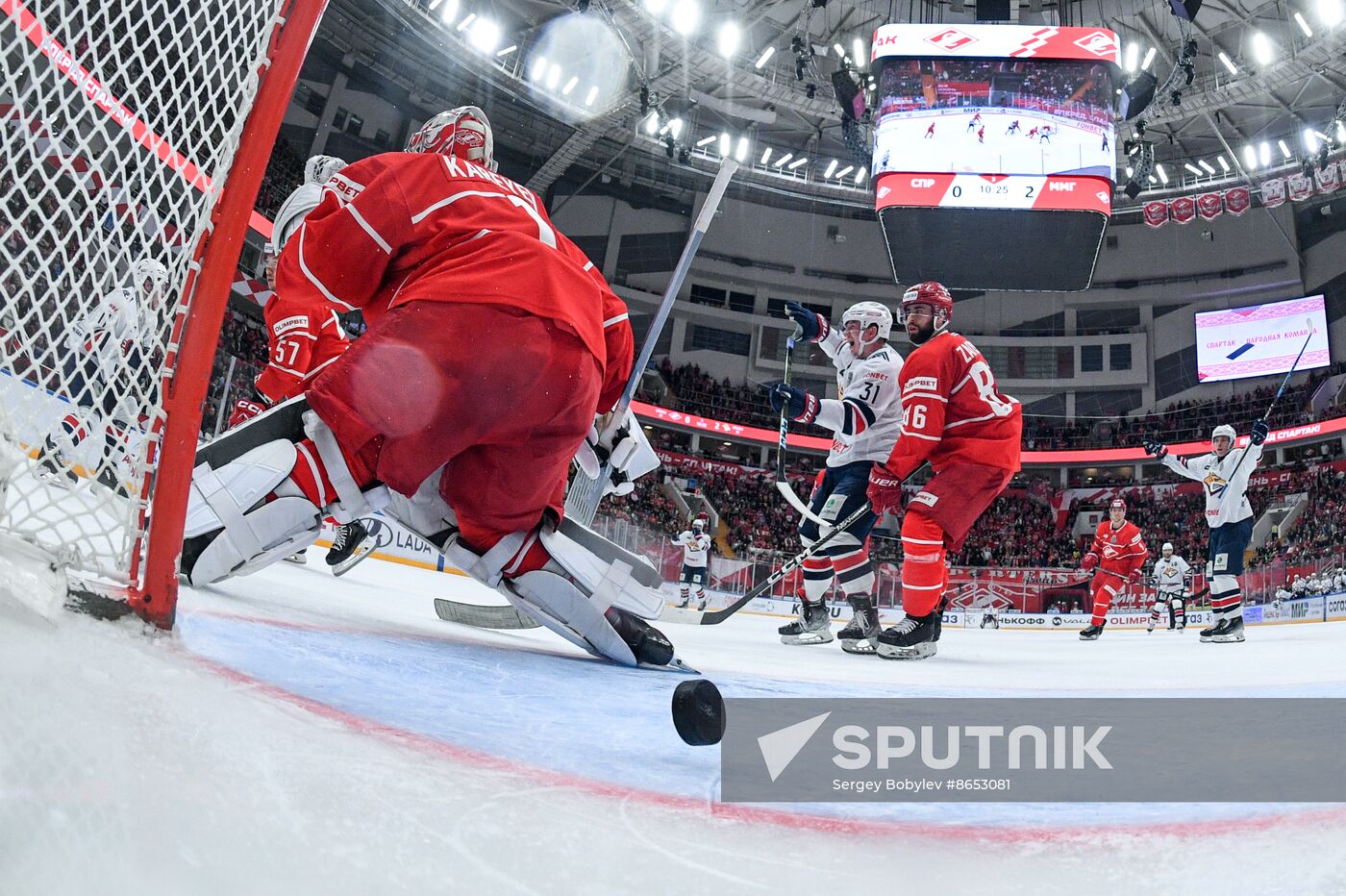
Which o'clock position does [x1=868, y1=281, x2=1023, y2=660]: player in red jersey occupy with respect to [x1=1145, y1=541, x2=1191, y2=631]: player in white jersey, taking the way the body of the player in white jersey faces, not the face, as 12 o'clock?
The player in red jersey is roughly at 12 o'clock from the player in white jersey.

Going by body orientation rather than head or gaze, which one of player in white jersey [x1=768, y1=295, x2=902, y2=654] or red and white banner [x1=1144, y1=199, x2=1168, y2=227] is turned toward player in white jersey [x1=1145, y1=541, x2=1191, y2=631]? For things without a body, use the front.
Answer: the red and white banner

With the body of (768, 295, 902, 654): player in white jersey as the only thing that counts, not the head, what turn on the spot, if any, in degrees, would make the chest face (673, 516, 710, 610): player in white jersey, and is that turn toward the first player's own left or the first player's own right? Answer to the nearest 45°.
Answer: approximately 90° to the first player's own right

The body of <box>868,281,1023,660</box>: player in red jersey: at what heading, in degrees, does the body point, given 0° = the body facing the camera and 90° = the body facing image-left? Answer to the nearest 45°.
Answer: approximately 90°

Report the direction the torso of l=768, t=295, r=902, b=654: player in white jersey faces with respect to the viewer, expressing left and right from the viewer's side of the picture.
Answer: facing to the left of the viewer

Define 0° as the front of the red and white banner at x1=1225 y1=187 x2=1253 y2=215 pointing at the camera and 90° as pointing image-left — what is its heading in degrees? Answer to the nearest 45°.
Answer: approximately 0°

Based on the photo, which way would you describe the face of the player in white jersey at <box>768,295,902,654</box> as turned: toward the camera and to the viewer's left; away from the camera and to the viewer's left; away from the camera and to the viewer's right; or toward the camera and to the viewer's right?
toward the camera and to the viewer's left

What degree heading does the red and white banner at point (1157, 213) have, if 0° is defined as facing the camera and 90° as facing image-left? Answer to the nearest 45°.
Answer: approximately 0°

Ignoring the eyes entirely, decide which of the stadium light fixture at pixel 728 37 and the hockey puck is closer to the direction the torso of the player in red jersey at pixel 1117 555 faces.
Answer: the hockey puck
